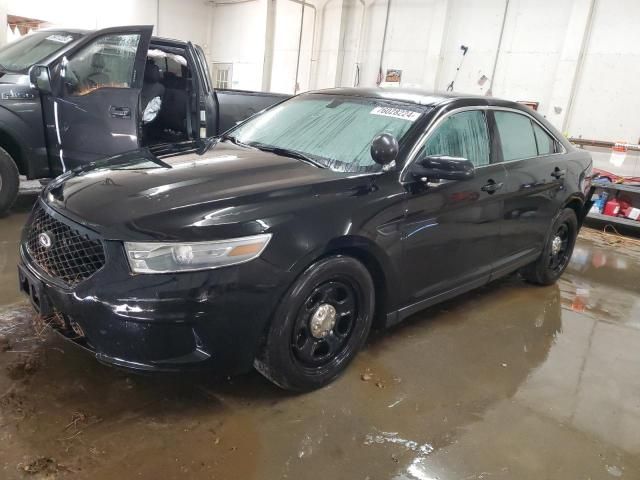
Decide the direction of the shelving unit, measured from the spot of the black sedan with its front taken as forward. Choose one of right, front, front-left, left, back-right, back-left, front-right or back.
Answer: back

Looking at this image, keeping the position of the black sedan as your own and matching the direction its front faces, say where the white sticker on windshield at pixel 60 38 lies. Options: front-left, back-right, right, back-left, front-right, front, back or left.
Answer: right

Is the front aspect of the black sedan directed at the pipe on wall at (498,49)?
no

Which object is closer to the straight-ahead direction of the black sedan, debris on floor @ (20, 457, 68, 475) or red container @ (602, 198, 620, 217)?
the debris on floor

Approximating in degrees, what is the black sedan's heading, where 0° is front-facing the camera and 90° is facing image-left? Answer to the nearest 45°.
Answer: approximately 45°

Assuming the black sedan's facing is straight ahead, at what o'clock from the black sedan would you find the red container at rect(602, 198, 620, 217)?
The red container is roughly at 6 o'clock from the black sedan.

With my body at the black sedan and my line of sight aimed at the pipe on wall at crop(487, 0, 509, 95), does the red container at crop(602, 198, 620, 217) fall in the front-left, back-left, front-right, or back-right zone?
front-right

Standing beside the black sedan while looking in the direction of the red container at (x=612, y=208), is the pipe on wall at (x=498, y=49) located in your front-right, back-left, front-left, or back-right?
front-left

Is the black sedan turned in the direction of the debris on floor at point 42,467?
yes
